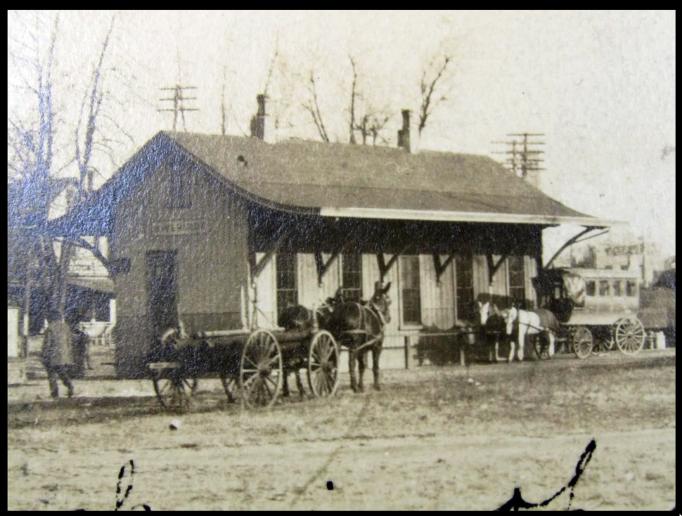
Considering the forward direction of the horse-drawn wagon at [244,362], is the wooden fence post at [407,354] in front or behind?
in front

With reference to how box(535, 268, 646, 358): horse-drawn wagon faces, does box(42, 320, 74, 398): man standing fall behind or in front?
in front

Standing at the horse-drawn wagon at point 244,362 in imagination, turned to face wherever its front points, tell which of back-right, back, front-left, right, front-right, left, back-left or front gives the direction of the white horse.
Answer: front

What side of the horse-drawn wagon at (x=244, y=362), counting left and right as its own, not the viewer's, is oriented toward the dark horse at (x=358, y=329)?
front

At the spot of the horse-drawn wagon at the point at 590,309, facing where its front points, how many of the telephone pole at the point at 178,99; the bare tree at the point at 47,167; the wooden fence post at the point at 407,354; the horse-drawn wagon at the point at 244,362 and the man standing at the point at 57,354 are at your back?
0

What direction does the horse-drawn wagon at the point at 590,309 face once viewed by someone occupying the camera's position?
facing the viewer and to the left of the viewer

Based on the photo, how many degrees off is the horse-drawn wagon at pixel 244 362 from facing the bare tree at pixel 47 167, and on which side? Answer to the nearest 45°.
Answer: approximately 180°

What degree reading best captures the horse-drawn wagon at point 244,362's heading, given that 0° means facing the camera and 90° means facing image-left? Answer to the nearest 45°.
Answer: approximately 225°
